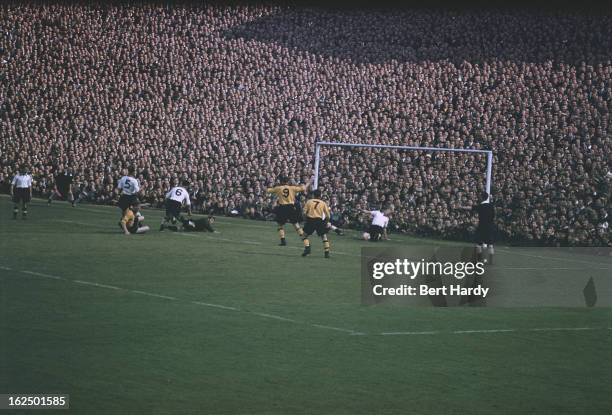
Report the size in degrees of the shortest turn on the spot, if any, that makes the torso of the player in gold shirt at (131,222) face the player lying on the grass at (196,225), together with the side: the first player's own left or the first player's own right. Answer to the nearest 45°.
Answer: approximately 45° to the first player's own left

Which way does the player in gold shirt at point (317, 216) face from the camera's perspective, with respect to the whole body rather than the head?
away from the camera

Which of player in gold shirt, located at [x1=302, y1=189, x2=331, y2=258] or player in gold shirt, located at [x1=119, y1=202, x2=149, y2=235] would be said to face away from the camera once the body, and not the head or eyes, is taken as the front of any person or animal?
player in gold shirt, located at [x1=302, y1=189, x2=331, y2=258]

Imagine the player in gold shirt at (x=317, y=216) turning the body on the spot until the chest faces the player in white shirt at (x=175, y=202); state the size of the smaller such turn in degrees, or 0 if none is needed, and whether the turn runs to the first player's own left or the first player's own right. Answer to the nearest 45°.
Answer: approximately 45° to the first player's own left

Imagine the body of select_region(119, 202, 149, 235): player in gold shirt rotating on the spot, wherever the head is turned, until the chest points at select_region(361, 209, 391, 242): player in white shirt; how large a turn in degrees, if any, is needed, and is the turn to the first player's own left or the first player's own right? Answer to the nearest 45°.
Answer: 0° — they already face them

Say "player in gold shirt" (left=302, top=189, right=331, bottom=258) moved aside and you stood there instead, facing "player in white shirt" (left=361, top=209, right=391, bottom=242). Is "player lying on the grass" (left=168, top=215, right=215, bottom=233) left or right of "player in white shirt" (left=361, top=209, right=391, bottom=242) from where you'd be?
left

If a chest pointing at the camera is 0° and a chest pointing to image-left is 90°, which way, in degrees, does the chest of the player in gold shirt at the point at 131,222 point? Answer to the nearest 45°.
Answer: approximately 270°

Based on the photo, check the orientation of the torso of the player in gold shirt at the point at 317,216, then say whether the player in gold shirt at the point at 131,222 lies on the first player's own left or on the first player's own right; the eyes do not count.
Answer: on the first player's own left

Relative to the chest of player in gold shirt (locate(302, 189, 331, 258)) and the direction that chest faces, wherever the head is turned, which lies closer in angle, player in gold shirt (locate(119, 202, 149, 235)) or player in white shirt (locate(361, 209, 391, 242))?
the player in white shirt

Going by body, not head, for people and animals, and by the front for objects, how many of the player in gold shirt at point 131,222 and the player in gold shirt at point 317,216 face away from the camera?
1

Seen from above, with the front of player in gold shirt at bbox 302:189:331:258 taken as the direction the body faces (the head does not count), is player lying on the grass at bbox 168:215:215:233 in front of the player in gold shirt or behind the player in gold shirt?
in front
